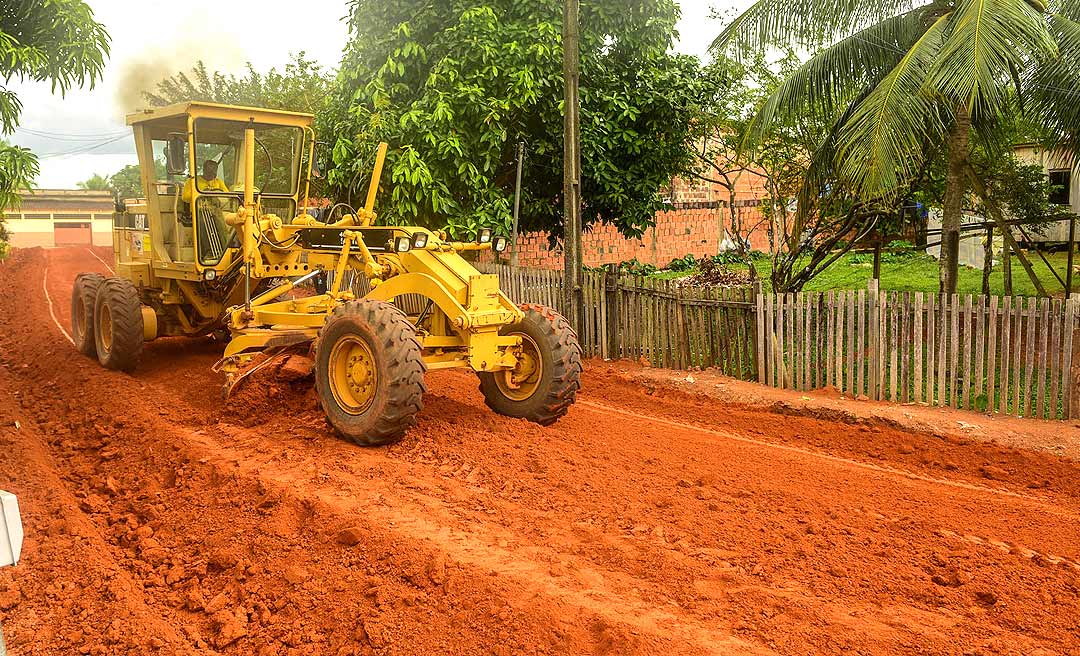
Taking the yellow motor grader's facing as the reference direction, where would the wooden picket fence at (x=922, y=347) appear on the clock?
The wooden picket fence is roughly at 11 o'clock from the yellow motor grader.

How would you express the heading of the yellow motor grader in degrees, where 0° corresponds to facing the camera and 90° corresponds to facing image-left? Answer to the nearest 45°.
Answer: approximately 315°

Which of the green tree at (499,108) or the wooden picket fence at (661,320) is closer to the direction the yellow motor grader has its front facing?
the wooden picket fence

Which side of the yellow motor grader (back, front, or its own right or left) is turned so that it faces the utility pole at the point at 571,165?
left

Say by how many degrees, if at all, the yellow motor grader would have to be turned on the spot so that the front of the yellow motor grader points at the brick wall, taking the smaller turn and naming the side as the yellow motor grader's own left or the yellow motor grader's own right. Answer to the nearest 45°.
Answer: approximately 90° to the yellow motor grader's own left

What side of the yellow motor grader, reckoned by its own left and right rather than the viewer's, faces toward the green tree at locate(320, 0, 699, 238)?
left

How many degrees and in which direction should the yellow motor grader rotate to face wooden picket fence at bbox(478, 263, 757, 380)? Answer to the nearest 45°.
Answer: approximately 45° to its left

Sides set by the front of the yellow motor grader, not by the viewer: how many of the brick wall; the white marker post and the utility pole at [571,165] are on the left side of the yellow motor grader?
2
